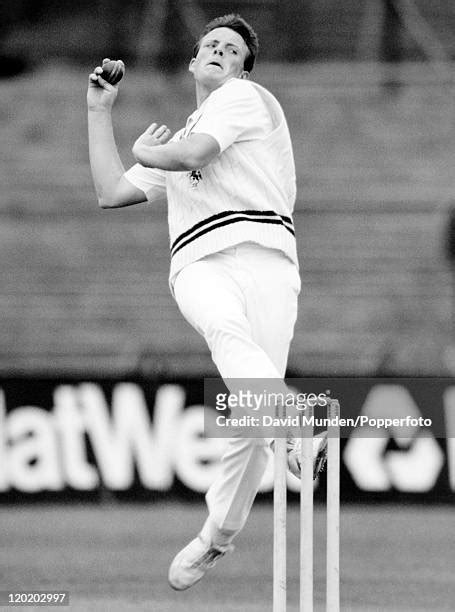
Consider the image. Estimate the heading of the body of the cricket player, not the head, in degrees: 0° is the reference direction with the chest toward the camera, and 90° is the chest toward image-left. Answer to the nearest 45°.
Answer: approximately 45°
